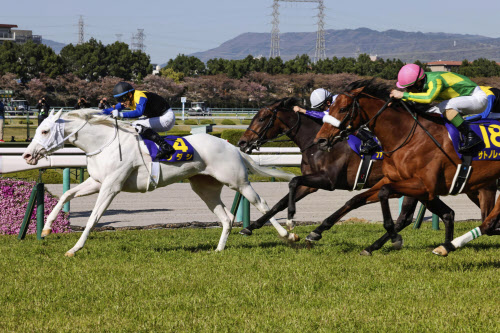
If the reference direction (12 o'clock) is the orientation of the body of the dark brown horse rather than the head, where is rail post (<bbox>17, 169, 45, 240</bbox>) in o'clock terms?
The rail post is roughly at 12 o'clock from the dark brown horse.

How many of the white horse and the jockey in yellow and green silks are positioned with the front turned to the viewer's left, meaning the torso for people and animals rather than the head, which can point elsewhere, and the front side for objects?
2

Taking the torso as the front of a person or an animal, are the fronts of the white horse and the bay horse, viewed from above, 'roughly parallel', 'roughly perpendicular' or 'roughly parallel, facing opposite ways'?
roughly parallel

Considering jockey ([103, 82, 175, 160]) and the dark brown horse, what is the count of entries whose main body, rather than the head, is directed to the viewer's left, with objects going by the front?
2

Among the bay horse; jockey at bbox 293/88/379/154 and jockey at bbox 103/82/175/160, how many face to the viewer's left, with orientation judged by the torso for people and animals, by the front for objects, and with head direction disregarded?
3

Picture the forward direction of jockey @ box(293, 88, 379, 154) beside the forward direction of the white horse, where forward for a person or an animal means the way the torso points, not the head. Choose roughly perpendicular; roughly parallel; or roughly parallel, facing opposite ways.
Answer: roughly parallel

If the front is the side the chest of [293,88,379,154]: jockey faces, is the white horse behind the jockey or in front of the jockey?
in front

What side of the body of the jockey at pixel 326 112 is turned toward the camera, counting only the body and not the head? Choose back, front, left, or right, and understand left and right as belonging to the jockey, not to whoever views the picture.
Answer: left

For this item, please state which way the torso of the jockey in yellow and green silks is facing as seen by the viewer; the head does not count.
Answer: to the viewer's left

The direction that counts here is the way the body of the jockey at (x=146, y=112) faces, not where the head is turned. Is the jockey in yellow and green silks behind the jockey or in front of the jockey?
behind

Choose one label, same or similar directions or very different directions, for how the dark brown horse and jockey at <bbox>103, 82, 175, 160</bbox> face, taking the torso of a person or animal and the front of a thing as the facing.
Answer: same or similar directions

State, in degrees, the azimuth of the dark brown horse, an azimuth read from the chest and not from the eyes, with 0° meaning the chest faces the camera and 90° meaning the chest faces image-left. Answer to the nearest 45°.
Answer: approximately 90°

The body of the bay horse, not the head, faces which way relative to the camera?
to the viewer's left

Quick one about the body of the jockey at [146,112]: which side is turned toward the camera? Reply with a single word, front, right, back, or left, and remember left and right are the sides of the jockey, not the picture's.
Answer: left

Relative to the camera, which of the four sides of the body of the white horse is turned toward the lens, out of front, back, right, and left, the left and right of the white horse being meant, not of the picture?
left
